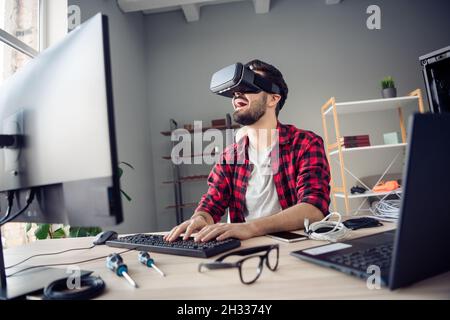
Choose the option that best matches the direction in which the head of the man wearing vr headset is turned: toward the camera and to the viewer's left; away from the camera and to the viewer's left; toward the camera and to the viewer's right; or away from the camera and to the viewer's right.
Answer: toward the camera and to the viewer's left

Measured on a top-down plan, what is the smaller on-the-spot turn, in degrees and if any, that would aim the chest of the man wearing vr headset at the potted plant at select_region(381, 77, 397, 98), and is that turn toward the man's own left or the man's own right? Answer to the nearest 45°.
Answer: approximately 180°

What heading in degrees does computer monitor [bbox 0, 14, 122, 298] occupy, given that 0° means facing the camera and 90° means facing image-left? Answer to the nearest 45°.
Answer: approximately 225°

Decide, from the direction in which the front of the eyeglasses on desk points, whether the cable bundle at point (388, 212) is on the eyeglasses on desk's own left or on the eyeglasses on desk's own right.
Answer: on the eyeglasses on desk's own left

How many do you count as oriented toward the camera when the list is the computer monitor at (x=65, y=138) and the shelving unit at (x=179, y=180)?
1

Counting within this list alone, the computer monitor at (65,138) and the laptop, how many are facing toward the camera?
0

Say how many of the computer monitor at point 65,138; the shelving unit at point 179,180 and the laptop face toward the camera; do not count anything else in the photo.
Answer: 1

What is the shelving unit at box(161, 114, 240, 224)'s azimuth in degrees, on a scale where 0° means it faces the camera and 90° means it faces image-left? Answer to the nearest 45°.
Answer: approximately 0°

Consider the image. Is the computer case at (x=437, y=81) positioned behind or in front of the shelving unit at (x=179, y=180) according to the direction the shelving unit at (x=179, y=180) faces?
in front

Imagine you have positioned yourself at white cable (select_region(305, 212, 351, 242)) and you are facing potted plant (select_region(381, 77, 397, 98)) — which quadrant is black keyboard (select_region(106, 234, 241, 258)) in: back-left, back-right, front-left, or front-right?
back-left

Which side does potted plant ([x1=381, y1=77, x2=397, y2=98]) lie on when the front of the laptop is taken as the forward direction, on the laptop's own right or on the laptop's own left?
on the laptop's own right
